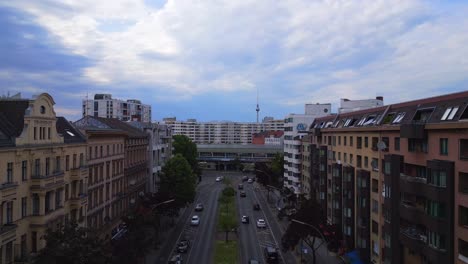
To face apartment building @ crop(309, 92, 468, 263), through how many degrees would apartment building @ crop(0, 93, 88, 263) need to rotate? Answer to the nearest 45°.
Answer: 0° — it already faces it

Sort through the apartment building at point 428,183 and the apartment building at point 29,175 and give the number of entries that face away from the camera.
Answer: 0

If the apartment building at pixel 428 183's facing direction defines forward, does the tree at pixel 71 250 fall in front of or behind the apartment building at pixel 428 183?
in front

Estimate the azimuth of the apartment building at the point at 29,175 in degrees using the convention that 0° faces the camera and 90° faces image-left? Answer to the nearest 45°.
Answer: approximately 315°

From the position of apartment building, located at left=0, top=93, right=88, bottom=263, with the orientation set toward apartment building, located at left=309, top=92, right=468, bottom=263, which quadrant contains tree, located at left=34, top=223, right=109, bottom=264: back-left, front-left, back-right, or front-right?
front-right

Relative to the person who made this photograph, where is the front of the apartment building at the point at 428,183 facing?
facing the viewer and to the left of the viewer

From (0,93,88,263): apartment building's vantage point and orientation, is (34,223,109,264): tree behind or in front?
in front
